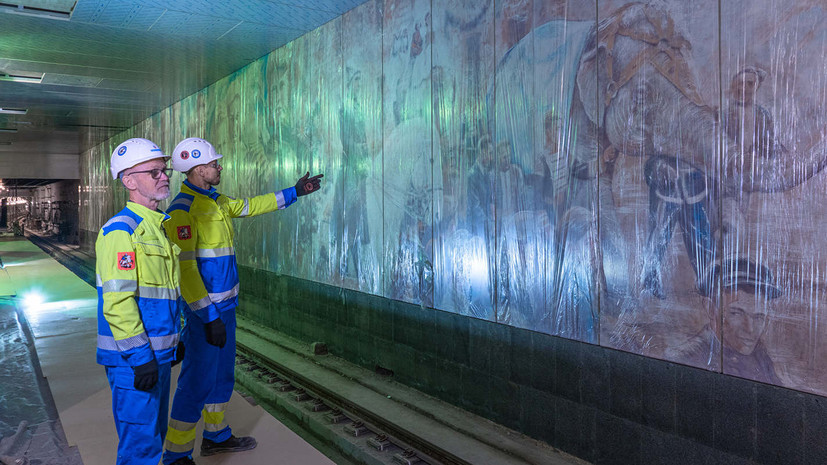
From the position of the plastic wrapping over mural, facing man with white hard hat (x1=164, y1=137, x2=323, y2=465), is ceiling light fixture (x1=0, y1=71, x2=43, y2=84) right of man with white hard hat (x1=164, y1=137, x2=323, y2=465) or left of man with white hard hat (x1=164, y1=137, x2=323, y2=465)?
right

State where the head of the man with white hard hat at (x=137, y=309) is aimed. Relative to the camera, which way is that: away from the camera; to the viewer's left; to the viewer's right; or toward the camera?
to the viewer's right

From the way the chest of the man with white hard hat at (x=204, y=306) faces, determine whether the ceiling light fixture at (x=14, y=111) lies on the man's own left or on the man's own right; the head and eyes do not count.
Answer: on the man's own left

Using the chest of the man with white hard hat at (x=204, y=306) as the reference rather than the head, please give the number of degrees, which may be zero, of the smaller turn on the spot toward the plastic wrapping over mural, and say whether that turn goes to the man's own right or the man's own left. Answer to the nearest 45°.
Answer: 0° — they already face it

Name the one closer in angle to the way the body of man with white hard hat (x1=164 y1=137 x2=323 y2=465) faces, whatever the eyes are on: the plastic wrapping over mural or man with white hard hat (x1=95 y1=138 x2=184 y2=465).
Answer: the plastic wrapping over mural

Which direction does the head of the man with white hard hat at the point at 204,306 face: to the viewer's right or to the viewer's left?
to the viewer's right

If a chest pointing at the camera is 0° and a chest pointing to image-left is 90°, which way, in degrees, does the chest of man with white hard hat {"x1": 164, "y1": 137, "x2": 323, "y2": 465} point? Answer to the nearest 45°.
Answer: approximately 270°

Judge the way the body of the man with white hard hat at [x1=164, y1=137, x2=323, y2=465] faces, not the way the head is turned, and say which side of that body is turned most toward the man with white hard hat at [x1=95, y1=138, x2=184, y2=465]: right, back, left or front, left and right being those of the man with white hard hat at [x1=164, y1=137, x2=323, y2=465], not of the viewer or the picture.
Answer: right

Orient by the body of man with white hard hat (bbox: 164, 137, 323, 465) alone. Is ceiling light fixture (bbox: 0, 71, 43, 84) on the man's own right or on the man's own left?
on the man's own left
